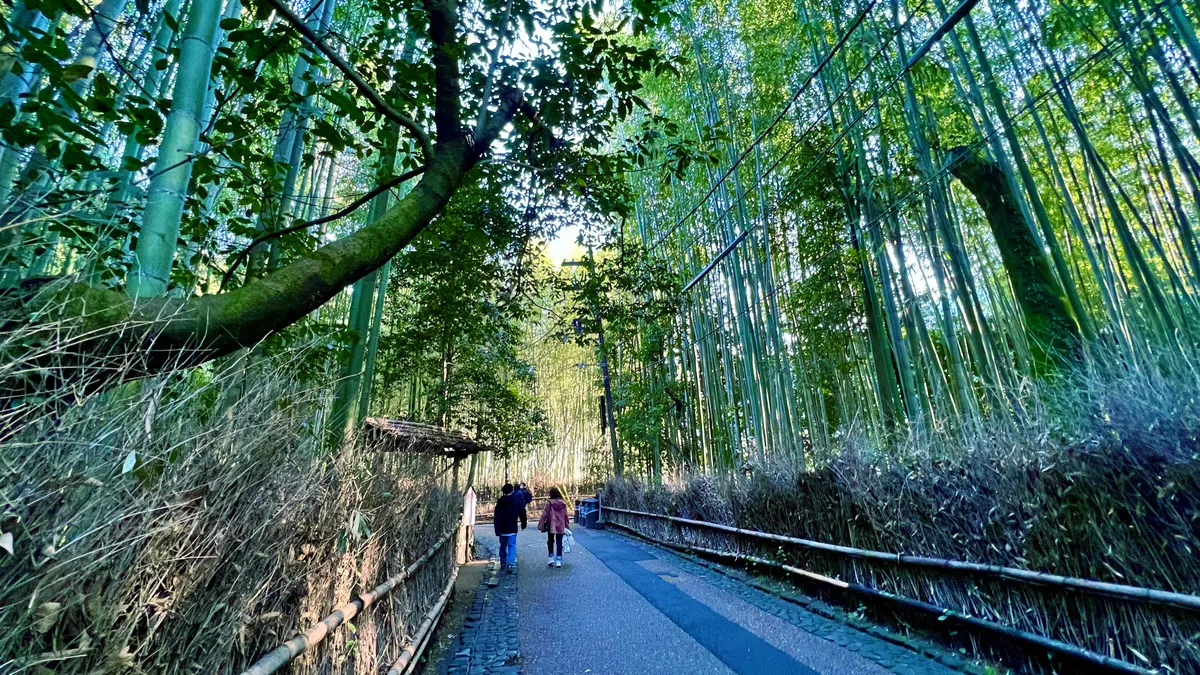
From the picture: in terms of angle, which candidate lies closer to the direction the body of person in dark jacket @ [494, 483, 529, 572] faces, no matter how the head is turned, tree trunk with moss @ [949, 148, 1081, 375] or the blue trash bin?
the blue trash bin

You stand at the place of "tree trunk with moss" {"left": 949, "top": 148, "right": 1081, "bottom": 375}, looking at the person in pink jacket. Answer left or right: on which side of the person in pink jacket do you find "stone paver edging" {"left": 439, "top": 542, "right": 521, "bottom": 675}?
left

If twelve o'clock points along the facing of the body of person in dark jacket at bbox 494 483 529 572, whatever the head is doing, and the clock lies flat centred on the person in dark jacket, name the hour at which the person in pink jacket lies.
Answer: The person in pink jacket is roughly at 2 o'clock from the person in dark jacket.

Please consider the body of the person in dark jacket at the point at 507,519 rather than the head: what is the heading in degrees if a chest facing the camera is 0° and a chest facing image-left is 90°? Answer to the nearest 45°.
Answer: approximately 180°

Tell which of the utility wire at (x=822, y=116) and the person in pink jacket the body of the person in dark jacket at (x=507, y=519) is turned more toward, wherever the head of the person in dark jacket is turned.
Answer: the person in pink jacket

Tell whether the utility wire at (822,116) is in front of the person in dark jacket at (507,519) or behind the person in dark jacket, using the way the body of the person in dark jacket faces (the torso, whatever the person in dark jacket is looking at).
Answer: behind

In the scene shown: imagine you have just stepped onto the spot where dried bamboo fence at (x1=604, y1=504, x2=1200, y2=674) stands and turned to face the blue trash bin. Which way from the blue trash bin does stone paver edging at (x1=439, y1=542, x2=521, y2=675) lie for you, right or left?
left

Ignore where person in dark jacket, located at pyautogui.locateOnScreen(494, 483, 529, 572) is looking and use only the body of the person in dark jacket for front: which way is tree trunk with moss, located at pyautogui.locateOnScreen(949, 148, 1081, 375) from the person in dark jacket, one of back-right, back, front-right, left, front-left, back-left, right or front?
back-right

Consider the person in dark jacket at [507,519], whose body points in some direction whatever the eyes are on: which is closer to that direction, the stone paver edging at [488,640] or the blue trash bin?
the blue trash bin

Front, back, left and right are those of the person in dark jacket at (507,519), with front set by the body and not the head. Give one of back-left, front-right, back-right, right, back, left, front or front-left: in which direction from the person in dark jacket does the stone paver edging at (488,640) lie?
back

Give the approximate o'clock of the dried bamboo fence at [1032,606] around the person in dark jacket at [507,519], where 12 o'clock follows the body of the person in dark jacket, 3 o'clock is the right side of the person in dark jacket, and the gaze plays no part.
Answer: The dried bamboo fence is roughly at 5 o'clock from the person in dark jacket.

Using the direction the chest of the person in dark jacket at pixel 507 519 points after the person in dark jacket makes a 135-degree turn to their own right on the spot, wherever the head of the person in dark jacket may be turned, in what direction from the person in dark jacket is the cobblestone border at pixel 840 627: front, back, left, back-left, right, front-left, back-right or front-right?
front

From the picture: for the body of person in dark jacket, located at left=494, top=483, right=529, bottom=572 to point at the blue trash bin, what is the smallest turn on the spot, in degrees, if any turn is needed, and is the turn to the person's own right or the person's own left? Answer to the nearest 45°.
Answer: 0° — they already face it
